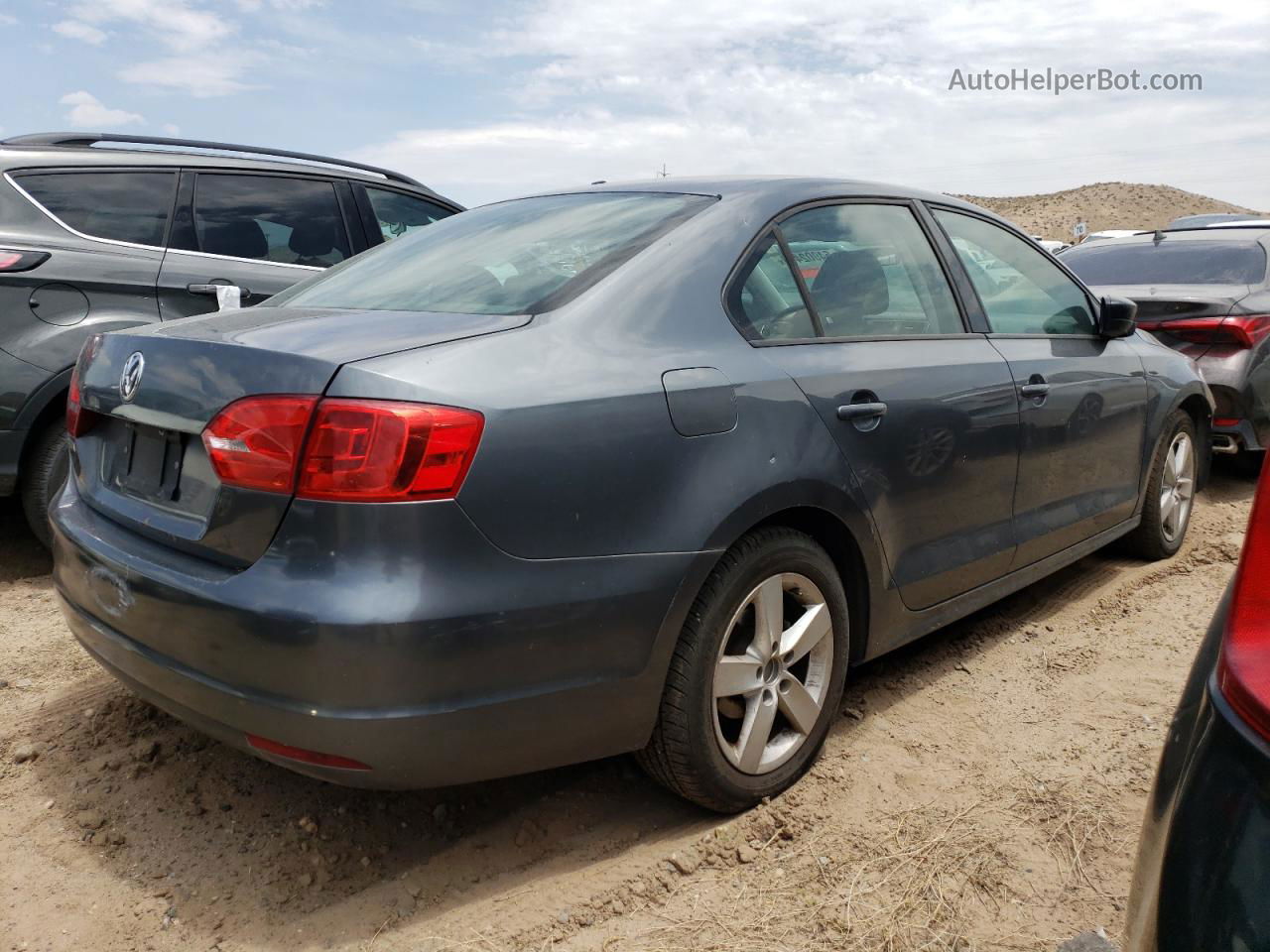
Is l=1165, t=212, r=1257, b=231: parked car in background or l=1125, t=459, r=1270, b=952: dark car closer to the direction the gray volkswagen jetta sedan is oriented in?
the parked car in background

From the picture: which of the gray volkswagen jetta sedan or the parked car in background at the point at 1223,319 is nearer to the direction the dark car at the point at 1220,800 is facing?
the parked car in background

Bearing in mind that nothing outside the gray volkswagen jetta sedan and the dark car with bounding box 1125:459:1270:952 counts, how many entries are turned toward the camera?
0

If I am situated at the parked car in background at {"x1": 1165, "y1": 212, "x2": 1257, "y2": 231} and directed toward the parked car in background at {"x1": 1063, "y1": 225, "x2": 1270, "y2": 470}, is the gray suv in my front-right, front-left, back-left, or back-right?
front-right

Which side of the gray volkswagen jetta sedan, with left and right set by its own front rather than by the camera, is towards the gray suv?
left

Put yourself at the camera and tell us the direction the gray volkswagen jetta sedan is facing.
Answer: facing away from the viewer and to the right of the viewer

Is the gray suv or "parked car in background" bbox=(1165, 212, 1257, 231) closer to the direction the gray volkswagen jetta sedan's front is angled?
the parked car in background

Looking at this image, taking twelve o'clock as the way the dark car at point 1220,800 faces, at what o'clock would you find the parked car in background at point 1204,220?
The parked car in background is roughly at 12 o'clock from the dark car.

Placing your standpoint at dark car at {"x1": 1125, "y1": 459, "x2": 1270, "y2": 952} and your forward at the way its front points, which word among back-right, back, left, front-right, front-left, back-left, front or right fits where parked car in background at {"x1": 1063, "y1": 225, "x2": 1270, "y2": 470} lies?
front

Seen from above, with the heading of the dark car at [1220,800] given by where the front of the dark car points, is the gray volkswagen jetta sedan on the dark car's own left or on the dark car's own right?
on the dark car's own left

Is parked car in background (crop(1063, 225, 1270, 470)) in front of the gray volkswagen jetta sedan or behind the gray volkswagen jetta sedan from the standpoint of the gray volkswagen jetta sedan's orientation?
in front

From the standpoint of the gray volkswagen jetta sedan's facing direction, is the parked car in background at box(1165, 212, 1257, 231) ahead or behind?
ahead

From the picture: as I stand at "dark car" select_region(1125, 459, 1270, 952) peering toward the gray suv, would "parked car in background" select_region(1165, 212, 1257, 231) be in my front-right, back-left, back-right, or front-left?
front-right

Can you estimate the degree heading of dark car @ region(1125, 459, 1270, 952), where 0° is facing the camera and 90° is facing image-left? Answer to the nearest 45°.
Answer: approximately 180°
